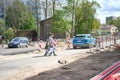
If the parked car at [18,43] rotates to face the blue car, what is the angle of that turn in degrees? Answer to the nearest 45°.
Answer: approximately 90° to its left

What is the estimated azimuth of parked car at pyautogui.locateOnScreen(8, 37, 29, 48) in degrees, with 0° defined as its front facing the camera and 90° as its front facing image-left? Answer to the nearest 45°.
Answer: approximately 45°
